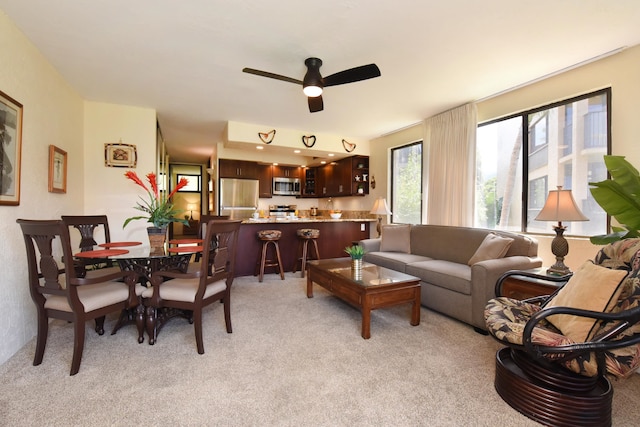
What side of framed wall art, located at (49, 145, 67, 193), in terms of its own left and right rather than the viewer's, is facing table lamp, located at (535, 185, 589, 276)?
front

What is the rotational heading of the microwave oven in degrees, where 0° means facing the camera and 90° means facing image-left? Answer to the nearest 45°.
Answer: approximately 0°

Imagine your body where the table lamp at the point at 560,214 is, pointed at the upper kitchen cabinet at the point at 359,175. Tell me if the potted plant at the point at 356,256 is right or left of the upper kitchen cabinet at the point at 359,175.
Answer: left

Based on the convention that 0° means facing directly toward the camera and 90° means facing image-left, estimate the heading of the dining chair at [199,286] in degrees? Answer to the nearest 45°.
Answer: approximately 135°

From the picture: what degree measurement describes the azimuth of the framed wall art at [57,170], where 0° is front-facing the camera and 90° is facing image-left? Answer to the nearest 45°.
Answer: approximately 315°

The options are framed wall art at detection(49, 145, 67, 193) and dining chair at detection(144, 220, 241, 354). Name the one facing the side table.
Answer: the framed wall art

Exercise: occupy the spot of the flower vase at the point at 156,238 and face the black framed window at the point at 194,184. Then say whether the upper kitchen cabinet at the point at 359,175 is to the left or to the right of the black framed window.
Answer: right

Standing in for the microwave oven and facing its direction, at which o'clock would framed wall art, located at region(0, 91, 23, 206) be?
The framed wall art is roughly at 1 o'clock from the microwave oven.

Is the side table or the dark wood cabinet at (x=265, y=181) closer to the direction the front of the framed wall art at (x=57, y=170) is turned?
the side table

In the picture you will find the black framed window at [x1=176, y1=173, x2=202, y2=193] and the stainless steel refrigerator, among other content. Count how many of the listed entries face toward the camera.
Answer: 2
